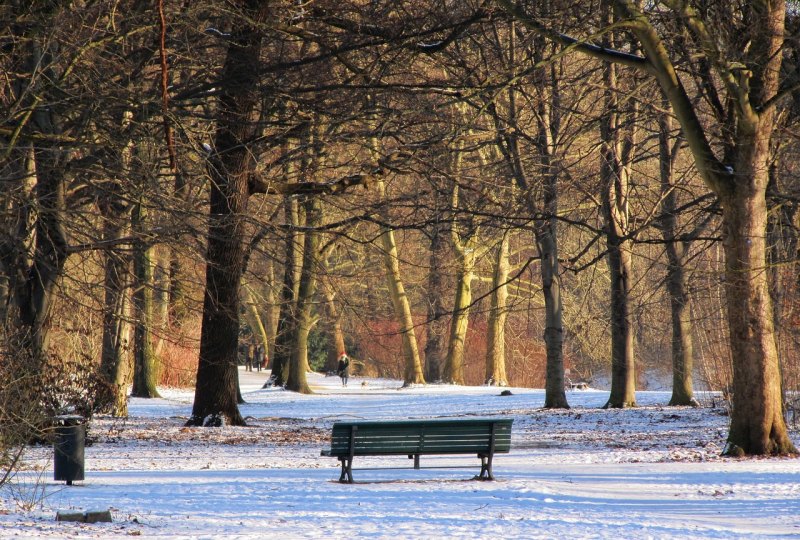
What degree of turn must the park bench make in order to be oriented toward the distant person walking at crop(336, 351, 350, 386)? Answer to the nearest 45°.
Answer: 0° — it already faces them

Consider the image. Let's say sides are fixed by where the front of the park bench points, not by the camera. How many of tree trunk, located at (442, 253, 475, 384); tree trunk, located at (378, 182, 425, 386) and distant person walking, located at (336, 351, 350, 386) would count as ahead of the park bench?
3

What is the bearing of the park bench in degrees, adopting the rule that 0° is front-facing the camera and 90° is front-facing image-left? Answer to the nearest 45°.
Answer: approximately 180°

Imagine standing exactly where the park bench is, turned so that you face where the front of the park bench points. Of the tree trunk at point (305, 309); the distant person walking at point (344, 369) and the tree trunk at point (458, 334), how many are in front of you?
3

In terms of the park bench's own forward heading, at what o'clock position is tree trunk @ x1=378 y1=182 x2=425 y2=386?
The tree trunk is roughly at 12 o'clock from the park bench.

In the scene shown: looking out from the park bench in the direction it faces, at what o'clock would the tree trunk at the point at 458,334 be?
The tree trunk is roughly at 12 o'clock from the park bench.
